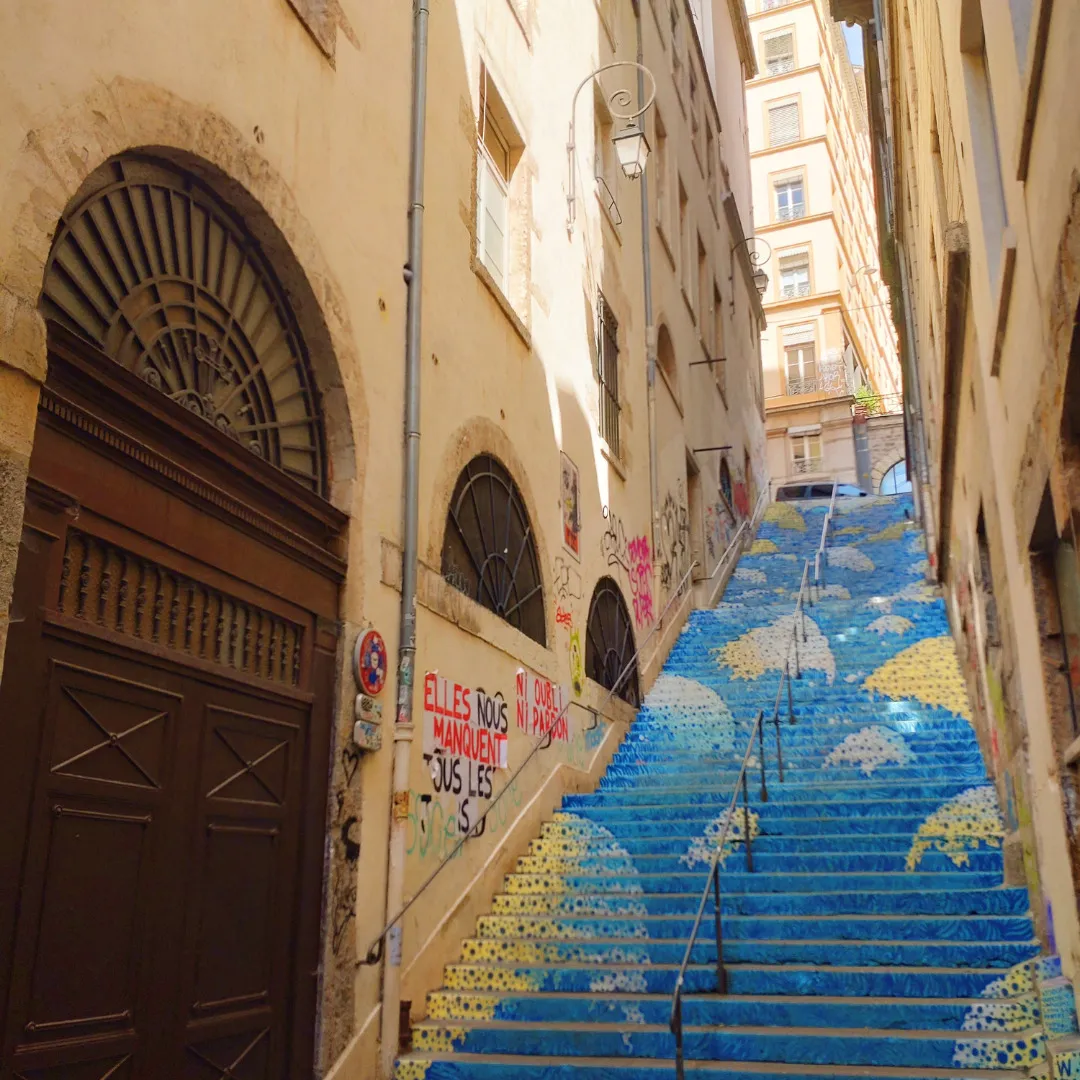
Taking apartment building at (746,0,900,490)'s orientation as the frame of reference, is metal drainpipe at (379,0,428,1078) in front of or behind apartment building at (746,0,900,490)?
in front

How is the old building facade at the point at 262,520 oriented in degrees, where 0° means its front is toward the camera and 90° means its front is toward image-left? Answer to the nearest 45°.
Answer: approximately 315°

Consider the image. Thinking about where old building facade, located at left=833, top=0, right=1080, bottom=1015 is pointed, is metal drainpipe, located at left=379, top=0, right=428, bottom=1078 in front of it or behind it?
in front

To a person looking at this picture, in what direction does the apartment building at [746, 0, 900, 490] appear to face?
facing the viewer

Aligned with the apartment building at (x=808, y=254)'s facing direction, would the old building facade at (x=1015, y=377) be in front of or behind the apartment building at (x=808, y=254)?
in front

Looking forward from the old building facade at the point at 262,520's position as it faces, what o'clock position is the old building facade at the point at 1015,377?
the old building facade at the point at 1015,377 is roughly at 11 o'clock from the old building facade at the point at 262,520.

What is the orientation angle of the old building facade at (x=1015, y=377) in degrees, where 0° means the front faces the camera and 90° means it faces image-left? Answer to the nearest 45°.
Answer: approximately 90°

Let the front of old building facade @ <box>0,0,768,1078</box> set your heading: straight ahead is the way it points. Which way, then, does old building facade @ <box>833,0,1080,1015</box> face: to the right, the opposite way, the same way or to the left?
the opposite way

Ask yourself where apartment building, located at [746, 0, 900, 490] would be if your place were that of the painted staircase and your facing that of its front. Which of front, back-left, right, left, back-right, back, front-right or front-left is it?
back

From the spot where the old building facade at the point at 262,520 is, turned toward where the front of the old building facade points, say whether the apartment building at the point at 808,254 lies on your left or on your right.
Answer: on your left

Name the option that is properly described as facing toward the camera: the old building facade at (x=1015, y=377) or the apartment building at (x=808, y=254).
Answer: the apartment building

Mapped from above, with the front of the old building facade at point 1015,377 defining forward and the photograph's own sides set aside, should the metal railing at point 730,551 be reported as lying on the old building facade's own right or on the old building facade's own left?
on the old building facade's own right

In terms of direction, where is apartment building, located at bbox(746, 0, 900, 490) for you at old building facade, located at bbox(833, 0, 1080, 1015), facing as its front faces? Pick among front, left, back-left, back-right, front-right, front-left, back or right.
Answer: right
